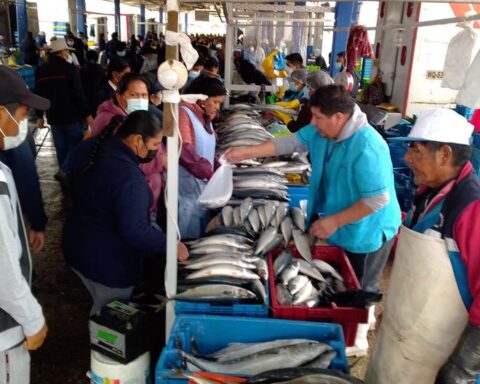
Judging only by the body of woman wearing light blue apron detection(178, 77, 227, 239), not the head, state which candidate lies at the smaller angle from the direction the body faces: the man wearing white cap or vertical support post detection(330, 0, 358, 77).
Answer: the man wearing white cap

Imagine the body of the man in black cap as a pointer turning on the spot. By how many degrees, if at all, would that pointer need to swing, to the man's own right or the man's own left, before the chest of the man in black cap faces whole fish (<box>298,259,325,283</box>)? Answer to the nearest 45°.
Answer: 0° — they already face it

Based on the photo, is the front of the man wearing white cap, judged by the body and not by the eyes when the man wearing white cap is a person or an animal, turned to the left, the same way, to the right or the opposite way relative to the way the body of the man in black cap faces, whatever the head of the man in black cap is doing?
the opposite way

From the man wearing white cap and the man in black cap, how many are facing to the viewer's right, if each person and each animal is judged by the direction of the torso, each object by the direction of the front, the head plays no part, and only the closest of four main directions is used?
1

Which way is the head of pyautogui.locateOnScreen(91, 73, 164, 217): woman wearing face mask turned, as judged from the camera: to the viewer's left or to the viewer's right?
to the viewer's right

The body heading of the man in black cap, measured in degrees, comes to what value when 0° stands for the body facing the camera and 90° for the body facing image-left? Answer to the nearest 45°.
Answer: approximately 270°

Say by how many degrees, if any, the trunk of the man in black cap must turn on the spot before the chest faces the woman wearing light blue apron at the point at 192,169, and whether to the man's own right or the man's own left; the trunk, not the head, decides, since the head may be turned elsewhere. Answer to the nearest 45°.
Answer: approximately 45° to the man's own left

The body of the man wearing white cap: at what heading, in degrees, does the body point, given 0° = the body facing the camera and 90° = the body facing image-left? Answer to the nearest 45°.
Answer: approximately 45°

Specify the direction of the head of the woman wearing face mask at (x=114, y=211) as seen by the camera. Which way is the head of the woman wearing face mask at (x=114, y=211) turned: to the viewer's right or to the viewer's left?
to the viewer's right

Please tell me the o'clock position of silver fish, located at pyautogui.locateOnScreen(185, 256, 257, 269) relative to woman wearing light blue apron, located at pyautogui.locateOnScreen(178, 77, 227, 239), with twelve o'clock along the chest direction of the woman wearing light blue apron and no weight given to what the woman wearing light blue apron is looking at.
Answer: The silver fish is roughly at 1 o'clock from the woman wearing light blue apron.

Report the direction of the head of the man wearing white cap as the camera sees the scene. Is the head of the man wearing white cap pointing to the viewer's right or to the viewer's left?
to the viewer's left

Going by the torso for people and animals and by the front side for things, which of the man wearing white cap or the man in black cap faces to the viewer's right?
the man in black cap
